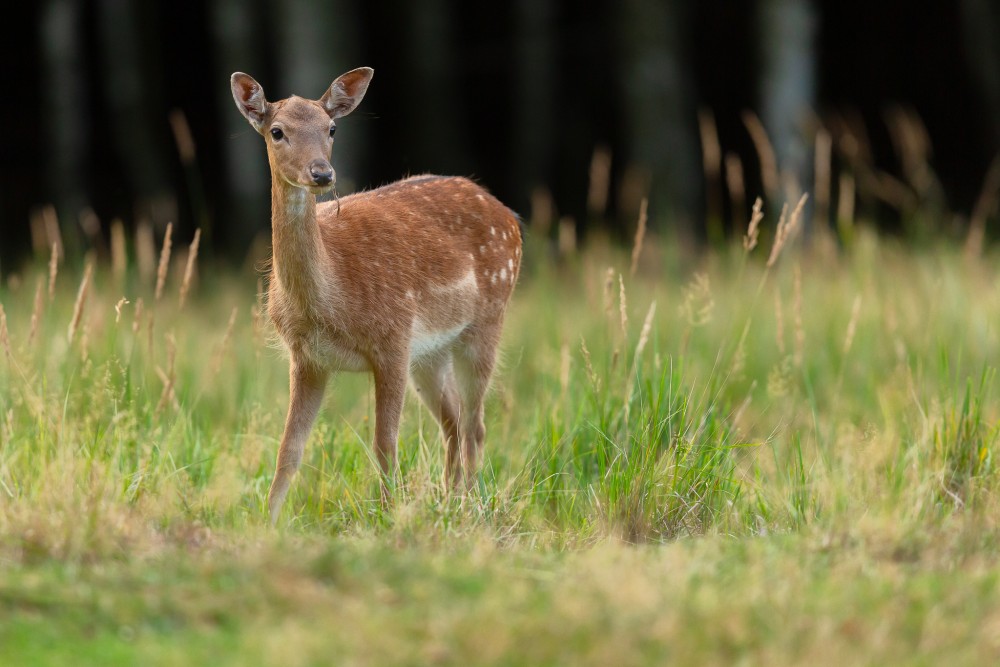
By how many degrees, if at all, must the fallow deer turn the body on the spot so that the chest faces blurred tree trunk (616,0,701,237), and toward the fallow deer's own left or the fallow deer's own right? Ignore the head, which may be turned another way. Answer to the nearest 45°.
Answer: approximately 135° to the fallow deer's own right

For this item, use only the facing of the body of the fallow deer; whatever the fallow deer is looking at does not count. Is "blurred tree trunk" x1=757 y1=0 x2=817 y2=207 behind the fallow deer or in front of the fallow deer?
behind

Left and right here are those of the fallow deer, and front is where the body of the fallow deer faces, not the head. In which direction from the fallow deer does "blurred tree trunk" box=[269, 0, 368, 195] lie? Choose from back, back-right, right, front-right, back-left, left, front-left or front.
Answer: back-right

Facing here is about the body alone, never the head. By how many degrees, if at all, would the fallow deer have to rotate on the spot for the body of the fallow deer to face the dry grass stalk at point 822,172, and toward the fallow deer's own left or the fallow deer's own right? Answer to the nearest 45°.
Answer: approximately 180°

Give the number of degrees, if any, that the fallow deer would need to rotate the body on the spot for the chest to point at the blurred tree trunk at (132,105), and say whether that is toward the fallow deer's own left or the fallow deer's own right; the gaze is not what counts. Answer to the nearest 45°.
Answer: approximately 135° to the fallow deer's own right

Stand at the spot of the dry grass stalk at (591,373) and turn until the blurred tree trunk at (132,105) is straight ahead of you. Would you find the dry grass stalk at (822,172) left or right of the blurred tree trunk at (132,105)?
right

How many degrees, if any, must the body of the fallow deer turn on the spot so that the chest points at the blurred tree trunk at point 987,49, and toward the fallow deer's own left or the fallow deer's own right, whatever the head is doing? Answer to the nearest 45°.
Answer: approximately 180°

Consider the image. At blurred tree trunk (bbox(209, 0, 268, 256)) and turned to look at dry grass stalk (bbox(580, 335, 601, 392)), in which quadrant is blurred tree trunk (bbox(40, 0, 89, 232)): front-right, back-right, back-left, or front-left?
back-right

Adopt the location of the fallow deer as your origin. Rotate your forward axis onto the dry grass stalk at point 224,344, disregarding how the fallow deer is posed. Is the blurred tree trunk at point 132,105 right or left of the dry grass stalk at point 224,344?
right

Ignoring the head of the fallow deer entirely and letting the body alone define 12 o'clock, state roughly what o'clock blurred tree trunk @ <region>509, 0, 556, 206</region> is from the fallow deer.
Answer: The blurred tree trunk is roughly at 5 o'clock from the fallow deer.

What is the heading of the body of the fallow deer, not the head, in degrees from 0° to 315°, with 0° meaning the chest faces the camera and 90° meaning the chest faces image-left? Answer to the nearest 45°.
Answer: approximately 45°

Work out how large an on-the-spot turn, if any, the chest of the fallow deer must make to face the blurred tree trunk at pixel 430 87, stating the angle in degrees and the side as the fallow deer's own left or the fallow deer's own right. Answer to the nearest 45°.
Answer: approximately 135° to the fallow deer's own right
